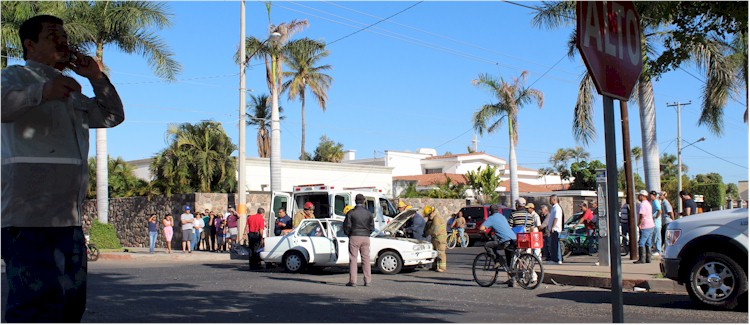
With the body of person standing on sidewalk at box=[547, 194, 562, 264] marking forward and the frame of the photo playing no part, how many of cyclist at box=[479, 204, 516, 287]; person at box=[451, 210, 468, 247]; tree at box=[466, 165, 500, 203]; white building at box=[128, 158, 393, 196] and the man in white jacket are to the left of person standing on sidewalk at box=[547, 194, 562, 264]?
2

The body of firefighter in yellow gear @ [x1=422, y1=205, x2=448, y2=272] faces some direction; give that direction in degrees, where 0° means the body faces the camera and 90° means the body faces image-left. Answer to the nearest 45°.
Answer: approximately 90°

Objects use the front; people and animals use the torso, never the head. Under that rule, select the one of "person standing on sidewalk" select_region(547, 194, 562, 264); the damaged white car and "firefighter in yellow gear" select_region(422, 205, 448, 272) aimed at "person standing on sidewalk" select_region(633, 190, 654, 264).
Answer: the damaged white car

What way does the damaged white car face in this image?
to the viewer's right

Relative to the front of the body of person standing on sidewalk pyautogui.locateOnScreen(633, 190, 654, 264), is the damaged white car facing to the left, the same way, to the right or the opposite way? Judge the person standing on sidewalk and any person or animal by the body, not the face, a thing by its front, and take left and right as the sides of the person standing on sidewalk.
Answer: the opposite way

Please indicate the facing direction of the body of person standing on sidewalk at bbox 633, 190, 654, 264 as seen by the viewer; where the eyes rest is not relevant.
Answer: to the viewer's left

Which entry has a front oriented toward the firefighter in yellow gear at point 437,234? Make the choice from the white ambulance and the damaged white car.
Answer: the damaged white car

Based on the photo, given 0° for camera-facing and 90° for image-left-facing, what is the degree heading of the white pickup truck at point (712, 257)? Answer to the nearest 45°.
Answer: approximately 90°

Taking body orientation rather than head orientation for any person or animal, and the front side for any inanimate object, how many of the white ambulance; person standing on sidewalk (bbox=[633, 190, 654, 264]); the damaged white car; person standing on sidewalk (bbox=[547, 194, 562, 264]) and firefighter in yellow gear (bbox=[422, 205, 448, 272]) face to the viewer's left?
3

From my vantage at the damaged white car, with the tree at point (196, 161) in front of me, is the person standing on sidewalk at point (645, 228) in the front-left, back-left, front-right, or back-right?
back-right

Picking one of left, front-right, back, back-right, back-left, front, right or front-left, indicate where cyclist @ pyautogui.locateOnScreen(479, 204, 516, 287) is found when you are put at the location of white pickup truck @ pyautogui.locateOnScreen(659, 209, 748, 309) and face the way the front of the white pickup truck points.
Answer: front-right

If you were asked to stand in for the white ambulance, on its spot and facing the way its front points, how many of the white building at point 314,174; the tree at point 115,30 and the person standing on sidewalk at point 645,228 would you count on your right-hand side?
1

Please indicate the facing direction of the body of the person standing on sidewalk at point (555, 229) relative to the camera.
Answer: to the viewer's left
